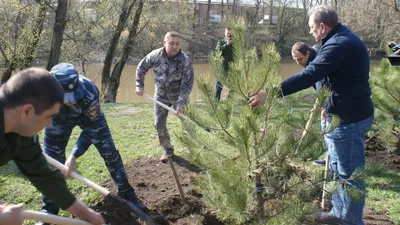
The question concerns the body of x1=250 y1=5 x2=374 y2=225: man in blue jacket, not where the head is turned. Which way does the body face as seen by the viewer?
to the viewer's left

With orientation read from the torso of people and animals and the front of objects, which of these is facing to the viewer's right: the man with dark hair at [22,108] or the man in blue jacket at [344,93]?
the man with dark hair

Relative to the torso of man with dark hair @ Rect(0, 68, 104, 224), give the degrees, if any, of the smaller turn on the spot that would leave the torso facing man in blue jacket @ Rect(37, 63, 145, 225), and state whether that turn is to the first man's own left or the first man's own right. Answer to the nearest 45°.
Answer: approximately 90° to the first man's own left

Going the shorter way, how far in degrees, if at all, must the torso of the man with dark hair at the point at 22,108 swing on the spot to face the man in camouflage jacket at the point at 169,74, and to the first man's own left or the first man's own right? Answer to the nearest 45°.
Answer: approximately 45° to the first man's own left

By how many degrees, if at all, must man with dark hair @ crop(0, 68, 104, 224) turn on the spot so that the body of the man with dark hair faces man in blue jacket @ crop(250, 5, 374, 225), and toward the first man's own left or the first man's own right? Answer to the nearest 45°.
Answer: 0° — they already face them

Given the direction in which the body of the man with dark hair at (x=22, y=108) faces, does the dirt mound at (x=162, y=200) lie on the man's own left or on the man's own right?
on the man's own left

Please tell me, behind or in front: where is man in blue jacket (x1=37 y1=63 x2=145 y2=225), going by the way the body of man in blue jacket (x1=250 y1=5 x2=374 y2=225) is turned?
in front

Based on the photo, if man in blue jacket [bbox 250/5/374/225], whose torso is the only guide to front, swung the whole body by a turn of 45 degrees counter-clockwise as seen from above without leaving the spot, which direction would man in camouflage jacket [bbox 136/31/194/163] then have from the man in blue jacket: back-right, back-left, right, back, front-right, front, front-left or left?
right

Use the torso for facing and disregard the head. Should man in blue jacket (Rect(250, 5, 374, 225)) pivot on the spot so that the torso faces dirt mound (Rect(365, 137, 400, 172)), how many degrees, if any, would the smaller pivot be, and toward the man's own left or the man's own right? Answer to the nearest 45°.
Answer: approximately 90° to the man's own right

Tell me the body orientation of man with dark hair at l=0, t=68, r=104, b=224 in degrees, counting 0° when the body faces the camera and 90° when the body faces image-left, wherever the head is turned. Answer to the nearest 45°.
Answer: approximately 270°

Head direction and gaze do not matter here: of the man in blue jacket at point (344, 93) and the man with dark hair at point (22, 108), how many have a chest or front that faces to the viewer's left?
1

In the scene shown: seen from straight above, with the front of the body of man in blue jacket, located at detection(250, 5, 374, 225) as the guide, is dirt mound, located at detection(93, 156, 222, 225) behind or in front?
in front
